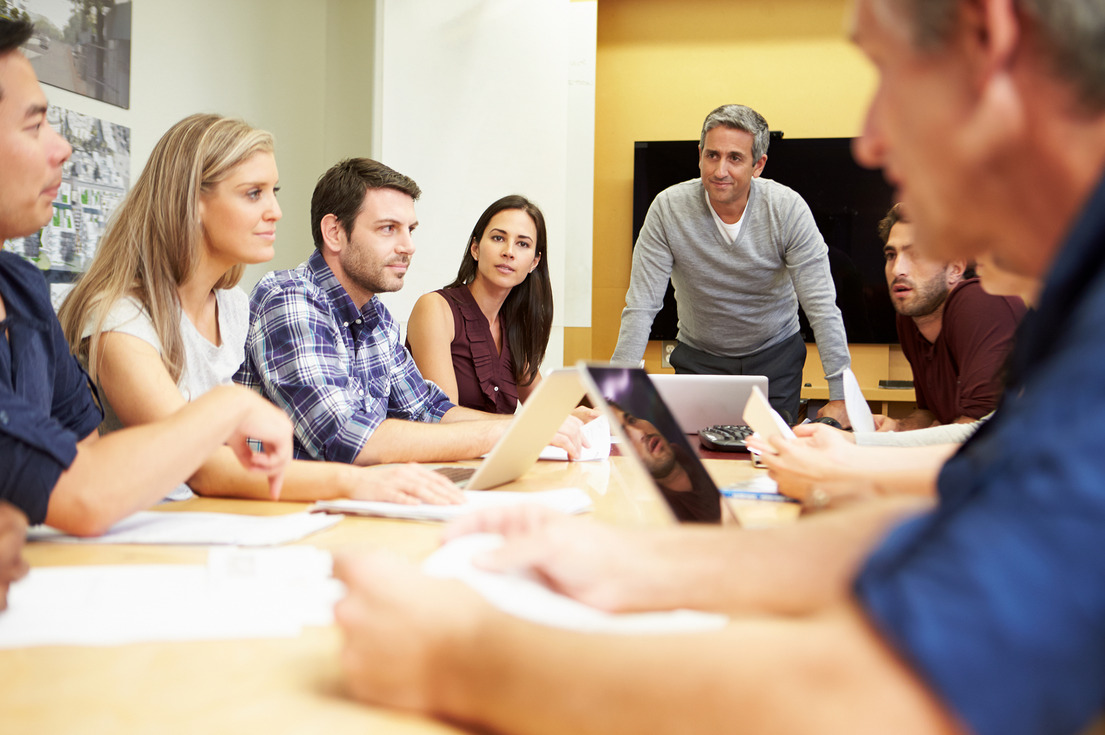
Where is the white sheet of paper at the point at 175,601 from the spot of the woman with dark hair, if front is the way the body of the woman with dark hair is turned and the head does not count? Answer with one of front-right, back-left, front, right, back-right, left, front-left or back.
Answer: front-right

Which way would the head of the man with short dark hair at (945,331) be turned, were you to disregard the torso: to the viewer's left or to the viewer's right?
to the viewer's left

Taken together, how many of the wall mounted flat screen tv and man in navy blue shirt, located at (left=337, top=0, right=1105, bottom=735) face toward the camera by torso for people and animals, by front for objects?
1

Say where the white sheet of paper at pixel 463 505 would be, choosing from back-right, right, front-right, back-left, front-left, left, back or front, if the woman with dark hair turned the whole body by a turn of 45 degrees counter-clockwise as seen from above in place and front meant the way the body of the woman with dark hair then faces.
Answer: right

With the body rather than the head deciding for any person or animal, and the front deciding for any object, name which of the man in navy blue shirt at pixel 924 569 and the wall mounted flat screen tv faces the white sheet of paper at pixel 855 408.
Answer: the wall mounted flat screen tv

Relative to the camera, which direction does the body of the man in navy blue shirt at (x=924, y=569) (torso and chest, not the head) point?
to the viewer's left

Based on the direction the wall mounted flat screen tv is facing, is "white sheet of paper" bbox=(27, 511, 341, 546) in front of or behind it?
in front

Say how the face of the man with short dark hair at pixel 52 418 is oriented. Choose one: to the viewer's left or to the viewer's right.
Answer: to the viewer's right

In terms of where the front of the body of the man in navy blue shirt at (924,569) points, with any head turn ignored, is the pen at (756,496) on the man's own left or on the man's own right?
on the man's own right

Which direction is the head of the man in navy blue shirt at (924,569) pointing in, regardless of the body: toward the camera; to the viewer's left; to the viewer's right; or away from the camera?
to the viewer's left

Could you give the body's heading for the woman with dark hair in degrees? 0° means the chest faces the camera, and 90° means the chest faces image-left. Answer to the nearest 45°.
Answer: approximately 315°

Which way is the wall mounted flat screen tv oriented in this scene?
toward the camera

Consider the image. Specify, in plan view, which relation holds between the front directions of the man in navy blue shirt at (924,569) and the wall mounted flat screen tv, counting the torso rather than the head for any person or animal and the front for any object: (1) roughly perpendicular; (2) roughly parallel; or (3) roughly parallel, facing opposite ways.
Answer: roughly perpendicular
